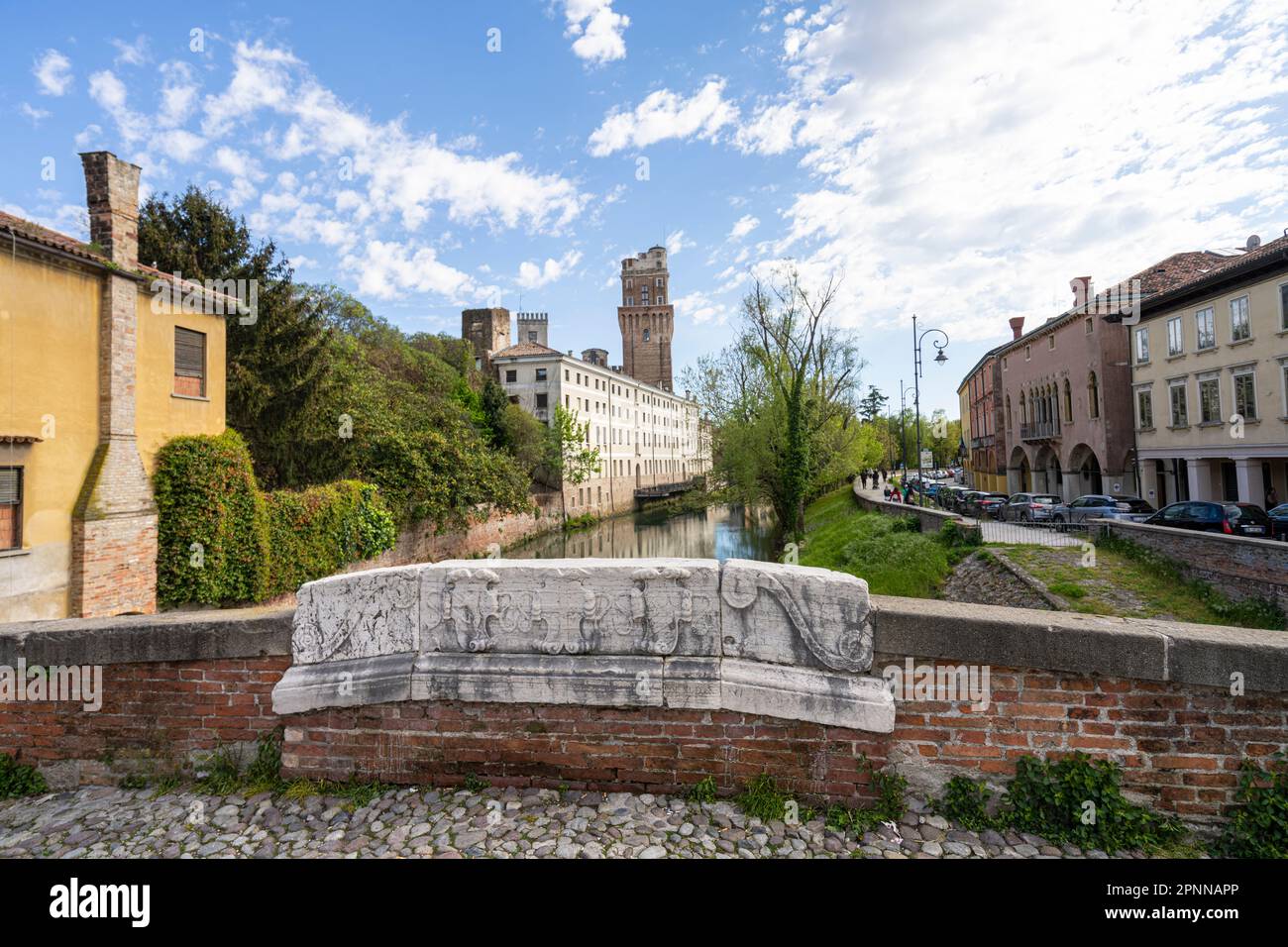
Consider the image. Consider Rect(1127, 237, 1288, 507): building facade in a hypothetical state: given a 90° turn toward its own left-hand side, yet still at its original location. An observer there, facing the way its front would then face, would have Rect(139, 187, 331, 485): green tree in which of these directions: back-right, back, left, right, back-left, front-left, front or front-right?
right

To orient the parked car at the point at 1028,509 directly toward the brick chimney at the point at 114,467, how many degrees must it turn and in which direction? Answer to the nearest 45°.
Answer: approximately 90° to its left

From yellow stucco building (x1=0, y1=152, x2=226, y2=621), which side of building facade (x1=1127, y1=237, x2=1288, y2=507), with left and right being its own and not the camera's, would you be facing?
front

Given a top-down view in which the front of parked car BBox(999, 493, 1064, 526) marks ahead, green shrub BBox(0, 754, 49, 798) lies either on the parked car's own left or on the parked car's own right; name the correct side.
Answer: on the parked car's own left

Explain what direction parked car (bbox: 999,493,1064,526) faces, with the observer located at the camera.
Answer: facing away from the viewer and to the left of the viewer

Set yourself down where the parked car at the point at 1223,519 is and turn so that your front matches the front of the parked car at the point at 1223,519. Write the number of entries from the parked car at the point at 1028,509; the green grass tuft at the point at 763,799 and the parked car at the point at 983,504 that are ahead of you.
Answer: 2

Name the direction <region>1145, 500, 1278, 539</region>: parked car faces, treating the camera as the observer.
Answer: facing away from the viewer and to the left of the viewer

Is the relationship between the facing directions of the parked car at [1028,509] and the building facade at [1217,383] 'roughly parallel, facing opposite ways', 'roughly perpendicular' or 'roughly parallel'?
roughly perpendicular

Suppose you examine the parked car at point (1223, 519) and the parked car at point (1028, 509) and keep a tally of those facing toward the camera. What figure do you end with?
0

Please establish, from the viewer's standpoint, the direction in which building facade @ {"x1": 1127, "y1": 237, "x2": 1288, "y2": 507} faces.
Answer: facing the viewer and to the left of the viewer

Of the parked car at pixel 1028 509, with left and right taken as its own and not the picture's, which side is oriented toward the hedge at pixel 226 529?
left

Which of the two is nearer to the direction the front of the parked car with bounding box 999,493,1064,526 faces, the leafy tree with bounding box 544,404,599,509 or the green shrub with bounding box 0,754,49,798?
the leafy tree

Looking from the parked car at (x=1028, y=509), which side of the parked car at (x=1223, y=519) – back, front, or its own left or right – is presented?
front

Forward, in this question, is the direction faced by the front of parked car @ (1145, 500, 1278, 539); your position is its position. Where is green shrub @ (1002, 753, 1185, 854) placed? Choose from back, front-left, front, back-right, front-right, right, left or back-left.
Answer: back-left

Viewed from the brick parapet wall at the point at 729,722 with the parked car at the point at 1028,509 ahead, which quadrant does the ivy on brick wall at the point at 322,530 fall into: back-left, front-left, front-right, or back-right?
front-left

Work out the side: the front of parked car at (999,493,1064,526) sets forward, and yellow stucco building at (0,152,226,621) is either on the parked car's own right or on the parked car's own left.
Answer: on the parked car's own left

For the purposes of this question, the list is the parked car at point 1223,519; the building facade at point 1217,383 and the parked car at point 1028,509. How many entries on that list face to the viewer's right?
0

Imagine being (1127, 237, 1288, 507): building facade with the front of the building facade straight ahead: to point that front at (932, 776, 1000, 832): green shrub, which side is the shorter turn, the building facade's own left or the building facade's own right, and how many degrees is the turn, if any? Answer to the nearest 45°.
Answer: approximately 45° to the building facade's own left

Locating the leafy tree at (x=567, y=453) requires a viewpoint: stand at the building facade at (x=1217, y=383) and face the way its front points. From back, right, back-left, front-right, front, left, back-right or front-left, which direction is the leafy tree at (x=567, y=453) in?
front-right
